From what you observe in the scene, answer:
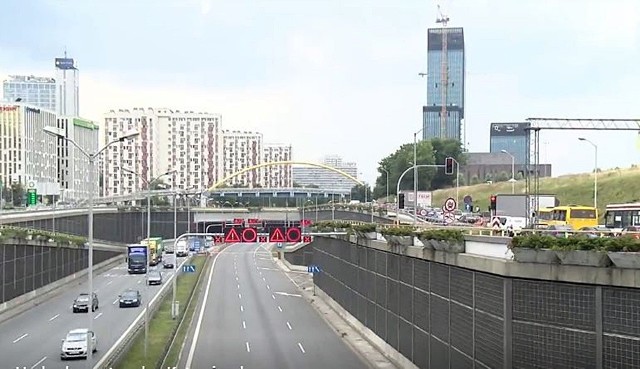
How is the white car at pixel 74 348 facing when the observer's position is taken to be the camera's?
facing the viewer

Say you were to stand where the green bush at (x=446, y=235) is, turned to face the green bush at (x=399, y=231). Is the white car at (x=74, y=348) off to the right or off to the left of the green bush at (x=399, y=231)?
left

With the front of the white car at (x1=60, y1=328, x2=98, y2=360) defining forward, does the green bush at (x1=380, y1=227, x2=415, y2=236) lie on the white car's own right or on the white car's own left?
on the white car's own left
